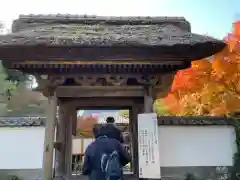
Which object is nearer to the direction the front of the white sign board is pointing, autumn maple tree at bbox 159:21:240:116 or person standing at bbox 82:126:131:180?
the person standing

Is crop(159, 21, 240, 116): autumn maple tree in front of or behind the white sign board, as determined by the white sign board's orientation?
behind

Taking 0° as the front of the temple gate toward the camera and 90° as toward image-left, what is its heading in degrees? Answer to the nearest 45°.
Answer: approximately 0°

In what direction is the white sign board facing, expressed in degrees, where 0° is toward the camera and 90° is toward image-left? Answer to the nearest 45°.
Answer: approximately 0°
